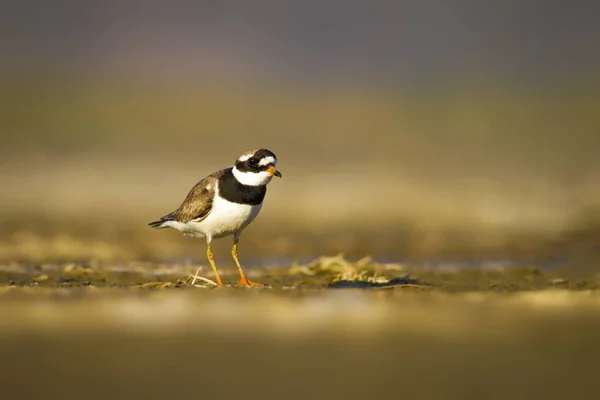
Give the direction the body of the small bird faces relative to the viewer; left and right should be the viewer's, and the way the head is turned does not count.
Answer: facing the viewer and to the right of the viewer
